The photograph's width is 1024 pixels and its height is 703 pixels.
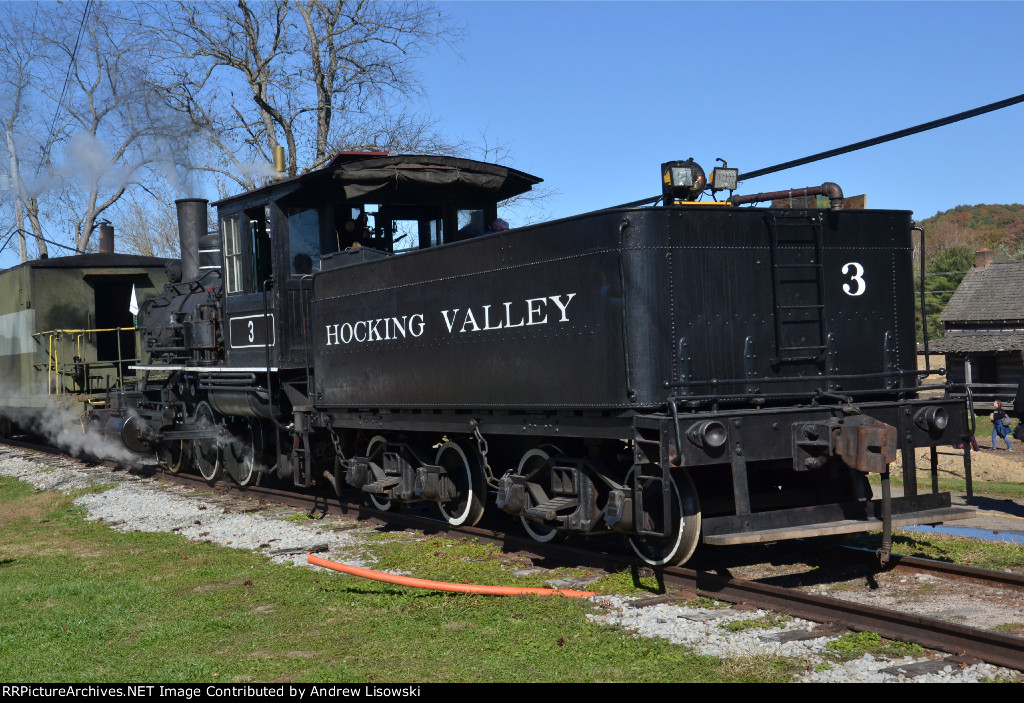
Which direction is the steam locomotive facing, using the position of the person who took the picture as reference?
facing away from the viewer and to the left of the viewer

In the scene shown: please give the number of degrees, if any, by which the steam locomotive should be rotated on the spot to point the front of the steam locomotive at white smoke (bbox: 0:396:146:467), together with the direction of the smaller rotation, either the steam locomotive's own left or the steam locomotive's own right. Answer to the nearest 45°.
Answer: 0° — it already faces it
